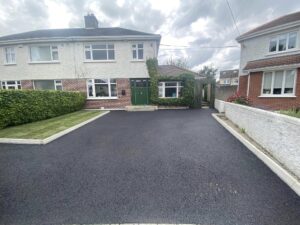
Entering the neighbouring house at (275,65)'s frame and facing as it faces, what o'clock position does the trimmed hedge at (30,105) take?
The trimmed hedge is roughly at 12 o'clock from the neighbouring house.

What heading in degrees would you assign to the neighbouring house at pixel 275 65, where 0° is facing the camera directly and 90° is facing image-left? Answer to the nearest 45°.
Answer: approximately 45°

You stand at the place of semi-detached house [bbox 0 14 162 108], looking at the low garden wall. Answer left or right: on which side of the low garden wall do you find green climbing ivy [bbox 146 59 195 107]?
left

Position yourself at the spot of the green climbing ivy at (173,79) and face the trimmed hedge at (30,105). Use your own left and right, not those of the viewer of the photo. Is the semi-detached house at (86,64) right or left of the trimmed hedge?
right

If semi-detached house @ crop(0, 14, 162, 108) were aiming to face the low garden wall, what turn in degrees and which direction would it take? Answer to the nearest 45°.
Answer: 0° — it already faces it

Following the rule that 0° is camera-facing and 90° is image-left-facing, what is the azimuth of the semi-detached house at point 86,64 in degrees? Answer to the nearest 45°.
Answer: approximately 0°

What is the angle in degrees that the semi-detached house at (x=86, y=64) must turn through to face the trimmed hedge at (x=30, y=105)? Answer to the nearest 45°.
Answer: approximately 45° to its right
